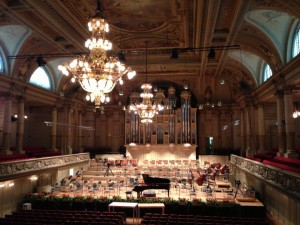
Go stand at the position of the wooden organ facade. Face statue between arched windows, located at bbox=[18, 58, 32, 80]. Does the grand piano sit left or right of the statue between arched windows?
left

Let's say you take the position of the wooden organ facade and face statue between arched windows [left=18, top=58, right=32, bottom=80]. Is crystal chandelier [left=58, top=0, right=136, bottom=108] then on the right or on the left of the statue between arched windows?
left

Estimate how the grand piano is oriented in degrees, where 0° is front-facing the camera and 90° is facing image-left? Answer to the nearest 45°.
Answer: approximately 90°

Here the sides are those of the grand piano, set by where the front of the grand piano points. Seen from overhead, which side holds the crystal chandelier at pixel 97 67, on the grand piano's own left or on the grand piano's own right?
on the grand piano's own left

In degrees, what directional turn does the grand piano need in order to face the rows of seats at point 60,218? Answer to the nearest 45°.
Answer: approximately 45° to its left

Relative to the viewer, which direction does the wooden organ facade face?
toward the camera

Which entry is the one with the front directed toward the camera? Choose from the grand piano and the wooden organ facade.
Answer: the wooden organ facade

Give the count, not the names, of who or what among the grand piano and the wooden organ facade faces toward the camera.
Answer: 1

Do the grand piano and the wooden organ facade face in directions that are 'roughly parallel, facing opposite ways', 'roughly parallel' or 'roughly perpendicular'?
roughly perpendicular

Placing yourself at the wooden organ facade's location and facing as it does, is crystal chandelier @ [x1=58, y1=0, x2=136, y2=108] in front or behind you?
in front

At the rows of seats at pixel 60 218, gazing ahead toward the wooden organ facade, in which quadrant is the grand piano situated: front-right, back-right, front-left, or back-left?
front-right

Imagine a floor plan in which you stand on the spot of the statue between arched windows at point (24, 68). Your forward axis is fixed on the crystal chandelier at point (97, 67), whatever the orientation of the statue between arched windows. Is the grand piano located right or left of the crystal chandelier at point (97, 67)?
left

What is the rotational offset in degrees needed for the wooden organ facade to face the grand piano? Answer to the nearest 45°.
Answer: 0° — it already faces it
